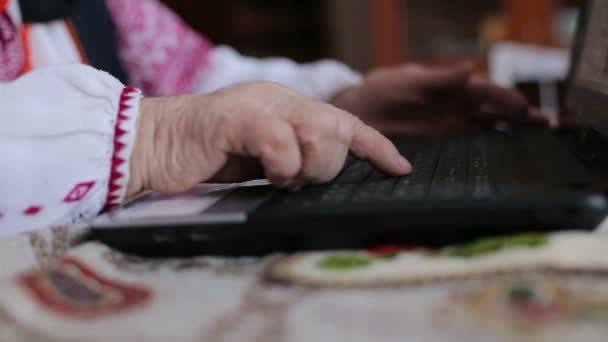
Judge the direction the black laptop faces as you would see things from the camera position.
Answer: facing to the left of the viewer
